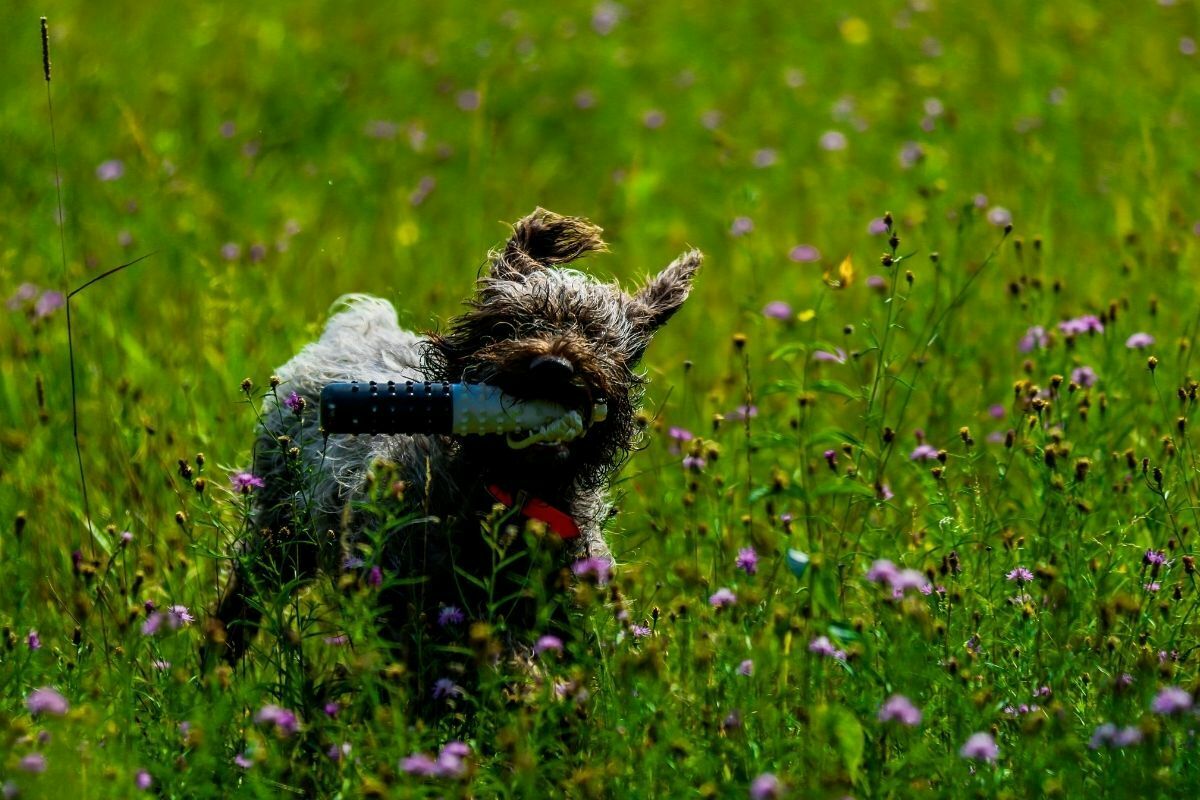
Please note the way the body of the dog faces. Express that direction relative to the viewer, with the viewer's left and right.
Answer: facing the viewer and to the right of the viewer

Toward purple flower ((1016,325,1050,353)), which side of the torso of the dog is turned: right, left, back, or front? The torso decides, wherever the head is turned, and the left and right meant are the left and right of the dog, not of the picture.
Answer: left

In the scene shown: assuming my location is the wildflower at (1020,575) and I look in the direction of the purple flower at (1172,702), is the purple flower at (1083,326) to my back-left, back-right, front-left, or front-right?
back-left

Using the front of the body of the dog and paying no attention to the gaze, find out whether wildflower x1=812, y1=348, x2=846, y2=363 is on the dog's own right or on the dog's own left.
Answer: on the dog's own left

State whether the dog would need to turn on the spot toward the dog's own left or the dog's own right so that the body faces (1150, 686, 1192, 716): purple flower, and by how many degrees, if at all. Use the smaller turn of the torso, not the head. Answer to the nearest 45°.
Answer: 0° — it already faces it

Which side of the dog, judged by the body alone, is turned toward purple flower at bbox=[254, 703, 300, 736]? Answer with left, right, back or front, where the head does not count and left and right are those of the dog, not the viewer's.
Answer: right

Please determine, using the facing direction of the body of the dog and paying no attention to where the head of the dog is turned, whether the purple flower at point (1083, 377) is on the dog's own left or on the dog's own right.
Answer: on the dog's own left

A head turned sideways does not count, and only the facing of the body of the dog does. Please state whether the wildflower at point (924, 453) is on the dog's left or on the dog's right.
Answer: on the dog's left

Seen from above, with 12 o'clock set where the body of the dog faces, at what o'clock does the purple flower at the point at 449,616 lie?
The purple flower is roughly at 2 o'clock from the dog.

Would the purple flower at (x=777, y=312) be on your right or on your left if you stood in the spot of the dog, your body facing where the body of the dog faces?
on your left

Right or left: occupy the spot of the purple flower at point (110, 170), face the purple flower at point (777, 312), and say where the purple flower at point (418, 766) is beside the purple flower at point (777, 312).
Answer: right

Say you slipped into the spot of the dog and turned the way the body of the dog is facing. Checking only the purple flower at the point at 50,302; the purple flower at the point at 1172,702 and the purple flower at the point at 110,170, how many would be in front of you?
1

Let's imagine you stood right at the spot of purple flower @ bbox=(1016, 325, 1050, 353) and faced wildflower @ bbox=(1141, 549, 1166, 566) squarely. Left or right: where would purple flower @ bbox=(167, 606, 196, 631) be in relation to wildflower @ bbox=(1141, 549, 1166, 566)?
right

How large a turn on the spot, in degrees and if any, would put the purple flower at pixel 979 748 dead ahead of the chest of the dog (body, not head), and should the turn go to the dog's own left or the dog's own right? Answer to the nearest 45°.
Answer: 0° — it already faces it
